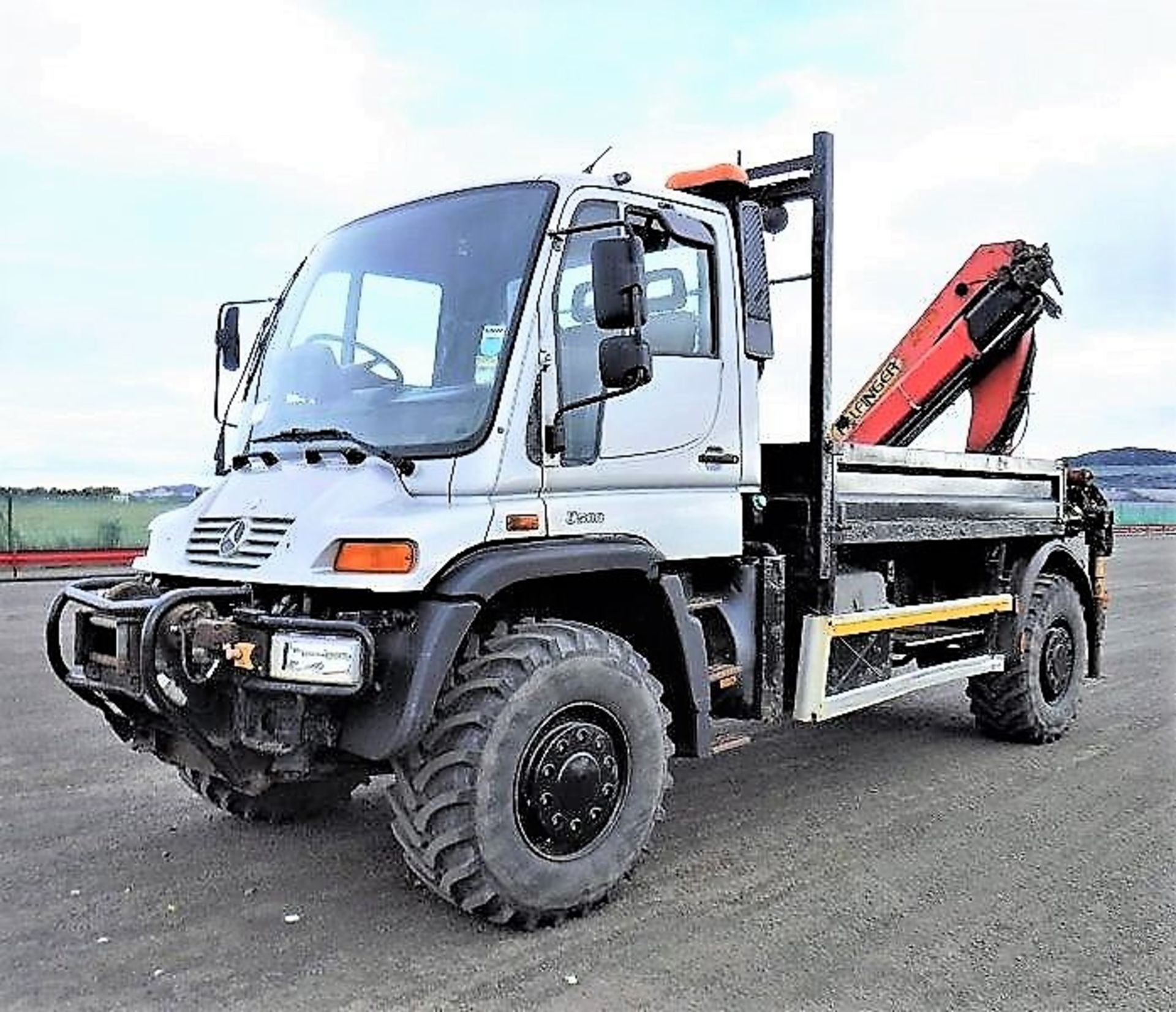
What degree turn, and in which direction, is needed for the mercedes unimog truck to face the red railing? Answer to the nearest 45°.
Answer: approximately 90° to its right

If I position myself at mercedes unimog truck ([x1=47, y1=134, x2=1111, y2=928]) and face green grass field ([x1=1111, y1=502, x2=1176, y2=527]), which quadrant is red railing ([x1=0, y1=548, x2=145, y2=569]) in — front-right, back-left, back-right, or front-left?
front-left

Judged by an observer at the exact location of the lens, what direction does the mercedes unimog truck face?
facing the viewer and to the left of the viewer

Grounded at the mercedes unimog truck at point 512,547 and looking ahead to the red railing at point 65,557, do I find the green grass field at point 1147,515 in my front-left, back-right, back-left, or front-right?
front-right

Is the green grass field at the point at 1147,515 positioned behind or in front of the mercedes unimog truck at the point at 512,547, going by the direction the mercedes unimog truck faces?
behind

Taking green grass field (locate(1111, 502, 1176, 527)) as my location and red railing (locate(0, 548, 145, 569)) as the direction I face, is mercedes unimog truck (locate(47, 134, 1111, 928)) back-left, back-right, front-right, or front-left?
front-left
